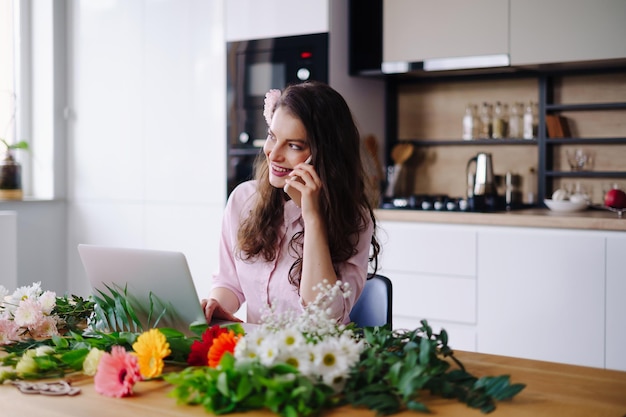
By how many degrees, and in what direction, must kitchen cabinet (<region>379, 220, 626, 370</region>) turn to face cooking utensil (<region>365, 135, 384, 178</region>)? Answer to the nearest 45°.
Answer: approximately 90° to its right

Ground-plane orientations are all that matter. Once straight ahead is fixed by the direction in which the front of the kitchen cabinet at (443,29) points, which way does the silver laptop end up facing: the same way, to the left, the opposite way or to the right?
the opposite way

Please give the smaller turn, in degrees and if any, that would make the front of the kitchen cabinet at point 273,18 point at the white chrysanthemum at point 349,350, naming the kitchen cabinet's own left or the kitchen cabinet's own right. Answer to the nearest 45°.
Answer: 0° — it already faces it

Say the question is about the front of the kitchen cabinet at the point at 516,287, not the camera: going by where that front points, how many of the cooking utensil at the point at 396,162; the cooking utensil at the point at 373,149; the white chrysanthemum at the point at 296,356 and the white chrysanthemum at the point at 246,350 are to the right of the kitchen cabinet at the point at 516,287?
2

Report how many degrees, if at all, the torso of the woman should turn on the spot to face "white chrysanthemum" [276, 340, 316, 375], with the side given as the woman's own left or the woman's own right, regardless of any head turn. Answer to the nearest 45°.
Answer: approximately 45° to the woman's own left

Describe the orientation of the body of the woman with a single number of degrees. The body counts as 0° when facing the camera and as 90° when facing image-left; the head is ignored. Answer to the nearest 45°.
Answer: approximately 45°

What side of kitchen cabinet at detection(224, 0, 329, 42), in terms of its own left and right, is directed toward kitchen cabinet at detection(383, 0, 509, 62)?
left
